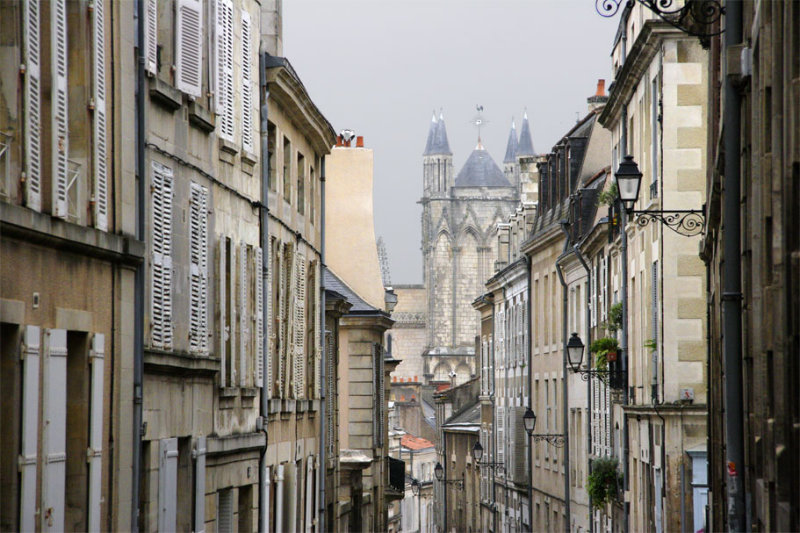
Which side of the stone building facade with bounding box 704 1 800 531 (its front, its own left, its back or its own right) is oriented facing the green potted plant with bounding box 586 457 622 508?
right

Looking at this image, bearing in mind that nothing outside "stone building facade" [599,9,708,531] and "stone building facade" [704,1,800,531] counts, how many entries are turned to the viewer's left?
2

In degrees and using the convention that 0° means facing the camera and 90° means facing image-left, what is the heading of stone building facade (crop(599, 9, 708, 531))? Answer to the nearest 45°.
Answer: approximately 90°

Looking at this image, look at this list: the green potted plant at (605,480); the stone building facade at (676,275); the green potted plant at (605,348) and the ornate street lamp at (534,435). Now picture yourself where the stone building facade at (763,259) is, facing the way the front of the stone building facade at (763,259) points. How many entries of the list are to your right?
4

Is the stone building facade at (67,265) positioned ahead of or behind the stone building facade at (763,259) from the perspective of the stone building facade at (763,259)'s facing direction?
ahead

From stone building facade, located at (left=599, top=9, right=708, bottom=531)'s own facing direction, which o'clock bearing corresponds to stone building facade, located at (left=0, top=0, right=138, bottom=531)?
stone building facade, located at (left=0, top=0, right=138, bottom=531) is roughly at 10 o'clock from stone building facade, located at (left=599, top=9, right=708, bottom=531).

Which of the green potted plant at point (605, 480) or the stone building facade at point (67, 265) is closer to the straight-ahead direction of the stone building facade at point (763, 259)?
the stone building facade

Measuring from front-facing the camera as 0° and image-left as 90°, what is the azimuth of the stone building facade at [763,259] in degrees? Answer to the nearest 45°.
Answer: approximately 90°
